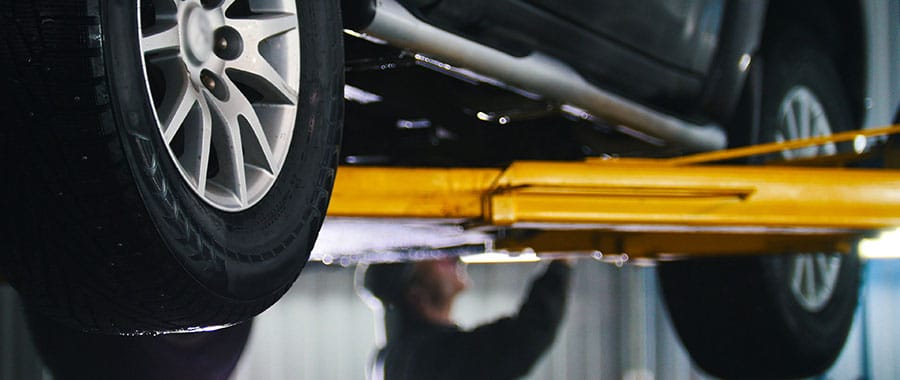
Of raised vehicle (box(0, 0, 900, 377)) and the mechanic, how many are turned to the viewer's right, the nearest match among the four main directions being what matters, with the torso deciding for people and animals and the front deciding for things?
1

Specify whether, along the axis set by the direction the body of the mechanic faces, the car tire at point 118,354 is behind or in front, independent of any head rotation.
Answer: behind

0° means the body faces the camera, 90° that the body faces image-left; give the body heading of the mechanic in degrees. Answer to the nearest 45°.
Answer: approximately 270°

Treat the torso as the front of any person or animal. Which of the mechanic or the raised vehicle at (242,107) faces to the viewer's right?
the mechanic
